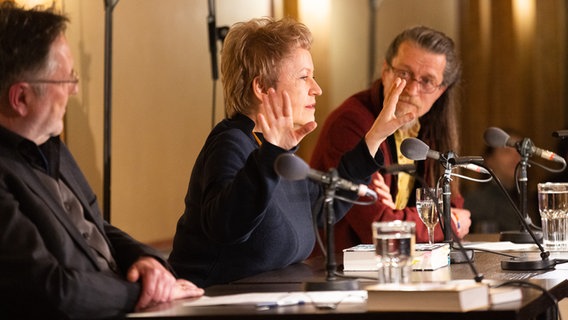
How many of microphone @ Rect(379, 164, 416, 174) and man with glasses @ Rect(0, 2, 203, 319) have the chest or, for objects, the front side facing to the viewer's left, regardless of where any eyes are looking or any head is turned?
1

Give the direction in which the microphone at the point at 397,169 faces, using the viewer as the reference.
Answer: facing to the left of the viewer

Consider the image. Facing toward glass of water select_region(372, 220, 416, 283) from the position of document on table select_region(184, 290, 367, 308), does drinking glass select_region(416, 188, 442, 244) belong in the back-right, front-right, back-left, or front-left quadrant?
front-left

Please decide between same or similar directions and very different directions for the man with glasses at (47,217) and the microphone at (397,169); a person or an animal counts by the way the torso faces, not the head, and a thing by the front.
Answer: very different directions

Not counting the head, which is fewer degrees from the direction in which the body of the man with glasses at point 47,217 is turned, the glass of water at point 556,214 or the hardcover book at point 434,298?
the hardcover book

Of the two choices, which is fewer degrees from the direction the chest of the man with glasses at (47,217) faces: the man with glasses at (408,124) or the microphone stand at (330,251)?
the microphone stand

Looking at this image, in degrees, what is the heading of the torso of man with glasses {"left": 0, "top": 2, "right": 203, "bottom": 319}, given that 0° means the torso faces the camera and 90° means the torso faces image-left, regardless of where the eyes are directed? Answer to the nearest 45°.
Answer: approximately 315°

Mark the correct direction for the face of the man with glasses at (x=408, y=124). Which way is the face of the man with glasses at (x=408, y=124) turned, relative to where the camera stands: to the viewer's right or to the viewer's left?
to the viewer's left

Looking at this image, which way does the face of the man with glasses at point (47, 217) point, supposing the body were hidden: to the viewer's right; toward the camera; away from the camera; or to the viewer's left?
to the viewer's right

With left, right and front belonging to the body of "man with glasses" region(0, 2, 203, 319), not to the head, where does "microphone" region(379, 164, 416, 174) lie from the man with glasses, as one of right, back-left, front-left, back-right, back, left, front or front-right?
front-left
